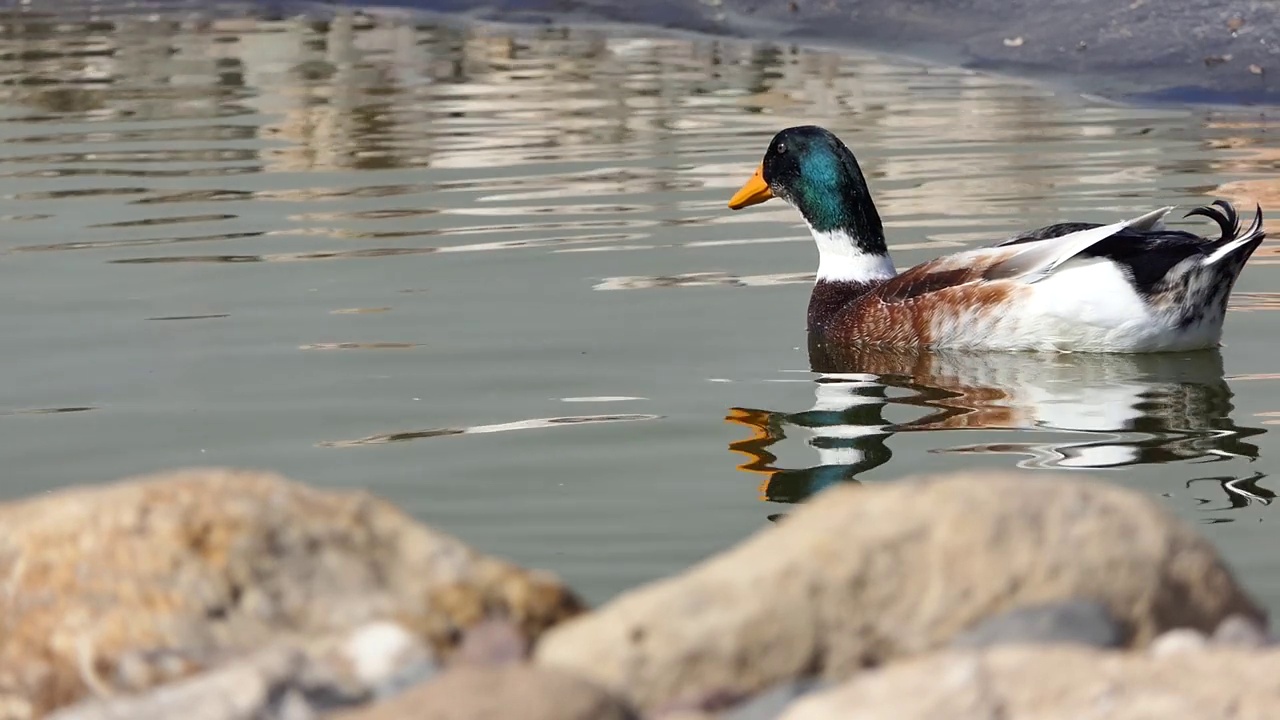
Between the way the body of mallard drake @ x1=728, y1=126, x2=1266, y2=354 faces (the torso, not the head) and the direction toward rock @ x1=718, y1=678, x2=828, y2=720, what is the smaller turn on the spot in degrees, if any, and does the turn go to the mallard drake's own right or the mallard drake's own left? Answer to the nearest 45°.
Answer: approximately 90° to the mallard drake's own left

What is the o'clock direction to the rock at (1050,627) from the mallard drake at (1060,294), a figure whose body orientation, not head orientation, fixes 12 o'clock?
The rock is roughly at 9 o'clock from the mallard drake.

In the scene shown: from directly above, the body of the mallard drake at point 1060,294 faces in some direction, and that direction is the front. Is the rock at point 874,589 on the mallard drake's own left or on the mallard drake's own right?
on the mallard drake's own left

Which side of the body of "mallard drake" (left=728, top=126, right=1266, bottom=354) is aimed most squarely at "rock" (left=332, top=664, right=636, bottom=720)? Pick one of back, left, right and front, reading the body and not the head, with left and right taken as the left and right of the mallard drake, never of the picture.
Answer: left

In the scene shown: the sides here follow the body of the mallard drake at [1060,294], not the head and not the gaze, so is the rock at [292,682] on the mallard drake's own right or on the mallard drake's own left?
on the mallard drake's own left

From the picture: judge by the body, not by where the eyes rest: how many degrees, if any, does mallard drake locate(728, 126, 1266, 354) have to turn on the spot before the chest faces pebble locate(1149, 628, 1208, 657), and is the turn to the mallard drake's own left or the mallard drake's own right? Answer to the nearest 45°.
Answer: approximately 90° to the mallard drake's own left

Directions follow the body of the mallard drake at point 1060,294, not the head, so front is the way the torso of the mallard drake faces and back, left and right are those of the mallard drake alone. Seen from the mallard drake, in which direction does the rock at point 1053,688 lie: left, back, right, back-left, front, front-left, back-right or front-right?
left

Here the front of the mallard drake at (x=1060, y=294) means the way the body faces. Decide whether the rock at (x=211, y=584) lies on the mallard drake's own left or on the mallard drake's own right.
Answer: on the mallard drake's own left

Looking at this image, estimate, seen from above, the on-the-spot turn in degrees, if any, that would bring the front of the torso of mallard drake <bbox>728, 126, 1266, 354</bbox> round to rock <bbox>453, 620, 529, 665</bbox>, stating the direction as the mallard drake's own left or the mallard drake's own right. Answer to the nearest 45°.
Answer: approximately 90° to the mallard drake's own left

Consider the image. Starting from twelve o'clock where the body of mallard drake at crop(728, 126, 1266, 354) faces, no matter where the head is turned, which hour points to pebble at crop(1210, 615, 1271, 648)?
The pebble is roughly at 9 o'clock from the mallard drake.

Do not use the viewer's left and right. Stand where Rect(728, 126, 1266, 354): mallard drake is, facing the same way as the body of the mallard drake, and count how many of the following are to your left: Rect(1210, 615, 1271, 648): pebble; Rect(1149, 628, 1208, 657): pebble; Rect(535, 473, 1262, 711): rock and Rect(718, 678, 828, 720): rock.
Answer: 4

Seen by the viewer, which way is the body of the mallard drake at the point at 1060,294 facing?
to the viewer's left
